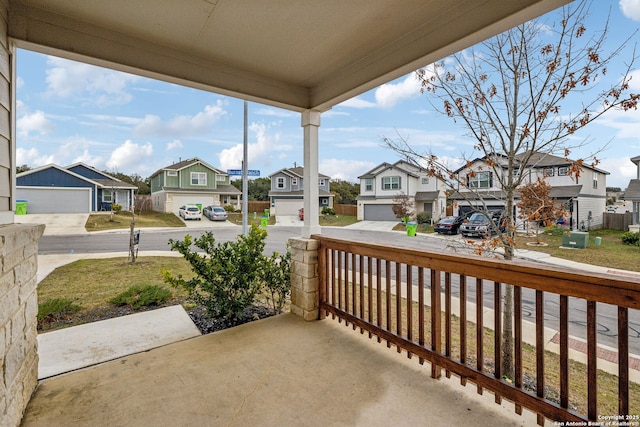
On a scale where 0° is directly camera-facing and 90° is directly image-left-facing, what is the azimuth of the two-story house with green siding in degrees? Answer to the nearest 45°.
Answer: approximately 0°

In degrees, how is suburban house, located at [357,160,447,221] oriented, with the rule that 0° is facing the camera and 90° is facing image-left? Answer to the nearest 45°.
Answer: approximately 0°

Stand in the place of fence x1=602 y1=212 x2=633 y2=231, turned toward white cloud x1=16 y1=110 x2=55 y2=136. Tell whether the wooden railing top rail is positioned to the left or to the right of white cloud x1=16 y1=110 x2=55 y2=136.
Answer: left
